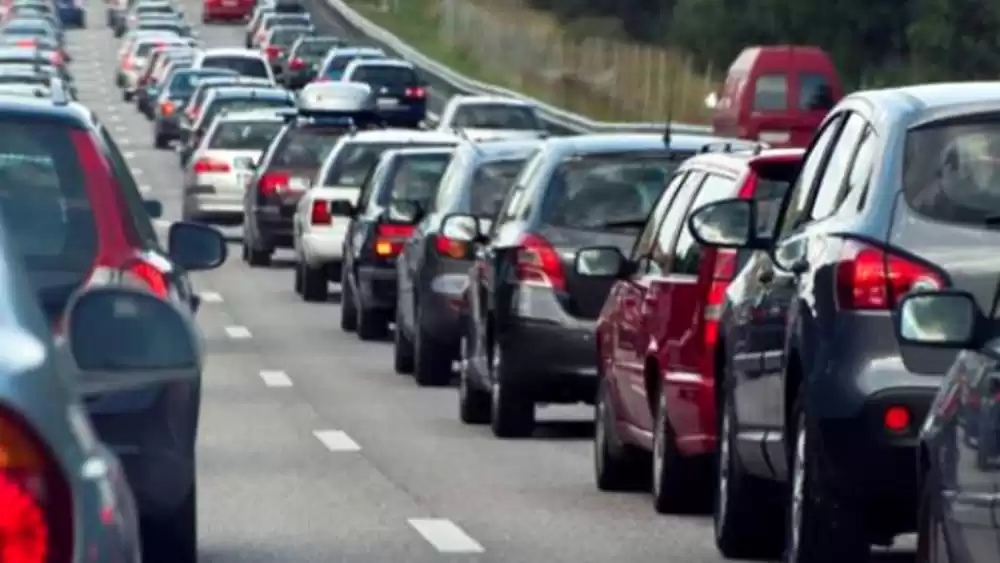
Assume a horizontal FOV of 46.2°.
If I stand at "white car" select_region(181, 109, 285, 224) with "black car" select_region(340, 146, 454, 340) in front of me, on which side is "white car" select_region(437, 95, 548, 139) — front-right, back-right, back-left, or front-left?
back-left

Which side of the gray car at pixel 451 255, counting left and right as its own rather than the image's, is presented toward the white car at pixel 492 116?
front

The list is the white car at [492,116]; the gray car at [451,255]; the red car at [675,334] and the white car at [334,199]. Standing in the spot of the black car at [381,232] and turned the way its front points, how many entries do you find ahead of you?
2

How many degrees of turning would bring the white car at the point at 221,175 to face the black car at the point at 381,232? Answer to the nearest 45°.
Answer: approximately 180°

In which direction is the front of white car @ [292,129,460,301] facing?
away from the camera

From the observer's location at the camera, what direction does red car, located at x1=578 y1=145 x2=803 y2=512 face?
facing away from the viewer

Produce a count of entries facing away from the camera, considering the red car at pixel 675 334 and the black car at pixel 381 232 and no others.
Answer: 2

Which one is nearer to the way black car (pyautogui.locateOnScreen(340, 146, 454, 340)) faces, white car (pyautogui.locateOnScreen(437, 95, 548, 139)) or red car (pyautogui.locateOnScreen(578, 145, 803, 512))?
the white car

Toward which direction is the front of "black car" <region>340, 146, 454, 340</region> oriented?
away from the camera

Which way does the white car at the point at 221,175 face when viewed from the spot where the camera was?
facing away from the viewer

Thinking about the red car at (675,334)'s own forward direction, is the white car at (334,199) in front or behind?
in front

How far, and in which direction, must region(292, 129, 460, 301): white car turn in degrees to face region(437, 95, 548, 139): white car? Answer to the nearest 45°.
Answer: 0° — it already faces it

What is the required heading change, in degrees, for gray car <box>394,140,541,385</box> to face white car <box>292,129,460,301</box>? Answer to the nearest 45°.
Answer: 0° — it already faces it

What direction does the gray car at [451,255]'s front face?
away from the camera

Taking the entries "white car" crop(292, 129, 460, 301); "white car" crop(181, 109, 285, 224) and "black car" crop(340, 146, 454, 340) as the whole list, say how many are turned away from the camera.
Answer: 3
